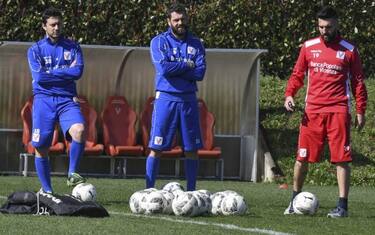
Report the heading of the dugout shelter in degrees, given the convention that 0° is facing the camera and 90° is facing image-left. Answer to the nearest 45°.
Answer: approximately 0°

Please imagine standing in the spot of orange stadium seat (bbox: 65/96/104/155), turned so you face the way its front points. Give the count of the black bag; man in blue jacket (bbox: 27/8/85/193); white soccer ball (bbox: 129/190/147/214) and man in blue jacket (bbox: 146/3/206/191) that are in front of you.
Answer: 4

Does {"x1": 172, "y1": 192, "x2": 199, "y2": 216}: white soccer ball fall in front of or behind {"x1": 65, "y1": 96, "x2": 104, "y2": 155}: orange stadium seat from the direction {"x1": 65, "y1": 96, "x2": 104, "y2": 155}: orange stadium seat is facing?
in front

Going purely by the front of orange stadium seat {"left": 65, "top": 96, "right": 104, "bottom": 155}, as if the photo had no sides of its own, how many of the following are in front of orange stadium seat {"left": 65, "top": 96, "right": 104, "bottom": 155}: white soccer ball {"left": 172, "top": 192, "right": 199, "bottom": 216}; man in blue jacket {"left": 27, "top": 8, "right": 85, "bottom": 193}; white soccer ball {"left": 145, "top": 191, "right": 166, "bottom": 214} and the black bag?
4

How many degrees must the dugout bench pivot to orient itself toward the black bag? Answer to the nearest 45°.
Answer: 0° — it already faces it

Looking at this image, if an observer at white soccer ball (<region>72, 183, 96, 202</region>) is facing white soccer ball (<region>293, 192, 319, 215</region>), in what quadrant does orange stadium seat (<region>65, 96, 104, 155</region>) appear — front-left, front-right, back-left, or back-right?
back-left

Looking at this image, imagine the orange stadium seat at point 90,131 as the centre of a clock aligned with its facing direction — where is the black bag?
The black bag is roughly at 12 o'clock from the orange stadium seat.

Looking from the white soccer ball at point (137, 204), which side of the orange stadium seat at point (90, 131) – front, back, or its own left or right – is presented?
front

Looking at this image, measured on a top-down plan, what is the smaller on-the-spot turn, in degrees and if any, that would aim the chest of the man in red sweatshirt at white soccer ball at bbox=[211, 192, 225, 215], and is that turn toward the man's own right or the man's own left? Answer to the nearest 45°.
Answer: approximately 45° to the man's own right
